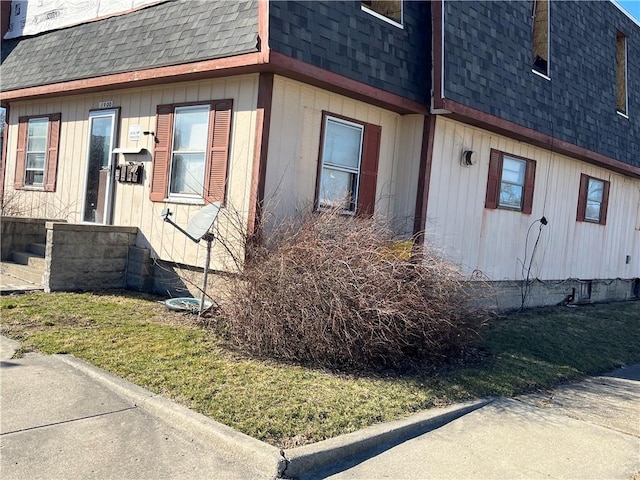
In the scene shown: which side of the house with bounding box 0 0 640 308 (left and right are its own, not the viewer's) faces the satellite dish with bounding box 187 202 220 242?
front

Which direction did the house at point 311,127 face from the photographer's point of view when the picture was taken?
facing the viewer and to the left of the viewer

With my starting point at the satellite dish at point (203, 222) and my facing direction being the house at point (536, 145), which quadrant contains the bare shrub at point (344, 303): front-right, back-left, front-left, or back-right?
front-right

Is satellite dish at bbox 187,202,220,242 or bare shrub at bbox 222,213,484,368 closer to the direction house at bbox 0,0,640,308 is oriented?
the satellite dish

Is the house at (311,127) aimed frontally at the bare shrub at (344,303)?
no
